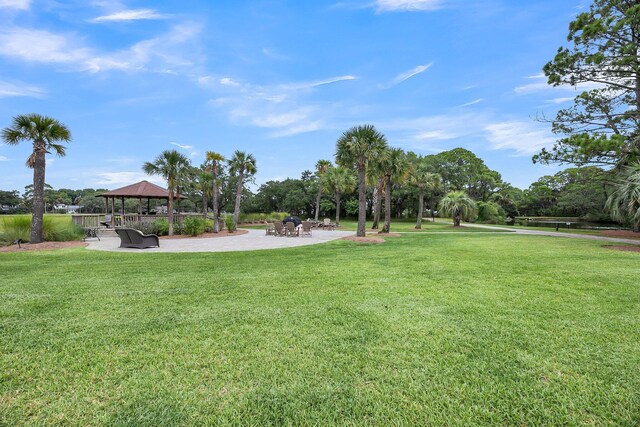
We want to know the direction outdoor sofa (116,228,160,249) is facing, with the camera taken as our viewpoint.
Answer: facing to the right of the viewer

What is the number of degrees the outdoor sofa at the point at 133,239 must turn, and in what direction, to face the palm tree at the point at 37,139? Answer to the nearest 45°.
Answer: approximately 135° to its left

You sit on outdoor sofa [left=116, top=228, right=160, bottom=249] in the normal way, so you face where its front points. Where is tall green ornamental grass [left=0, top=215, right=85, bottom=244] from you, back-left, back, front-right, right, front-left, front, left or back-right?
back-left

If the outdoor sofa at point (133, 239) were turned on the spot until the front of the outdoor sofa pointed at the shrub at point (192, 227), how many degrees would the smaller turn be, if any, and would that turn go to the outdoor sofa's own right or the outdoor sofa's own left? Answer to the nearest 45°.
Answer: approximately 45° to the outdoor sofa's own left

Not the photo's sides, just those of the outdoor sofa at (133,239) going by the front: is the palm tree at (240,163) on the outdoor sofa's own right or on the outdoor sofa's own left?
on the outdoor sofa's own left
